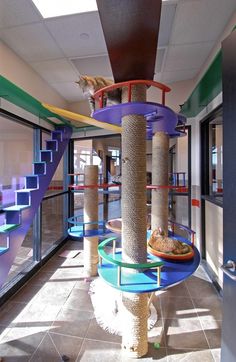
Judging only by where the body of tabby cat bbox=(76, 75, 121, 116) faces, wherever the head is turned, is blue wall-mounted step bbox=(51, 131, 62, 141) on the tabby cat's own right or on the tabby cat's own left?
on the tabby cat's own right

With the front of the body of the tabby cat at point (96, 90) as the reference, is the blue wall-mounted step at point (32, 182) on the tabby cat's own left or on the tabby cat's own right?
on the tabby cat's own right

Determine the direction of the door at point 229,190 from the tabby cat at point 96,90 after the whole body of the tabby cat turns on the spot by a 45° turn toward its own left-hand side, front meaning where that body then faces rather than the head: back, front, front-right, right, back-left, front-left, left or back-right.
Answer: left

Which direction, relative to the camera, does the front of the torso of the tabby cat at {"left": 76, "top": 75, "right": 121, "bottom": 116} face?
to the viewer's left
